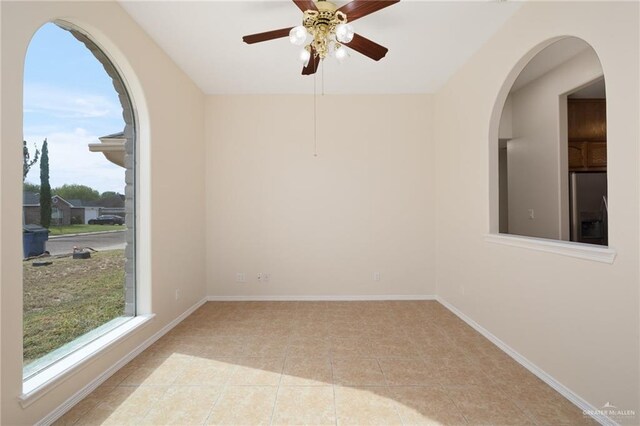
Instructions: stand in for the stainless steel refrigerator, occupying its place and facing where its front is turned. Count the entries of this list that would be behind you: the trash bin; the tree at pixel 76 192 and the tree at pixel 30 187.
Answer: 0

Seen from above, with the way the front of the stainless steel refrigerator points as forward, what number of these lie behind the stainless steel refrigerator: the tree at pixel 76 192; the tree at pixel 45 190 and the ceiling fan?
0

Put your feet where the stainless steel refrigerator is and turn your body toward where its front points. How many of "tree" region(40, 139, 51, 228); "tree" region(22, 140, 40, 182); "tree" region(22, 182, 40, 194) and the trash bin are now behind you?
0

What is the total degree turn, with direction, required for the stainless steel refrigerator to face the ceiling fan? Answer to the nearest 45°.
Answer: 0° — it already faces it

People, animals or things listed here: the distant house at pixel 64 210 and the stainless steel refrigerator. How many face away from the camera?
0
